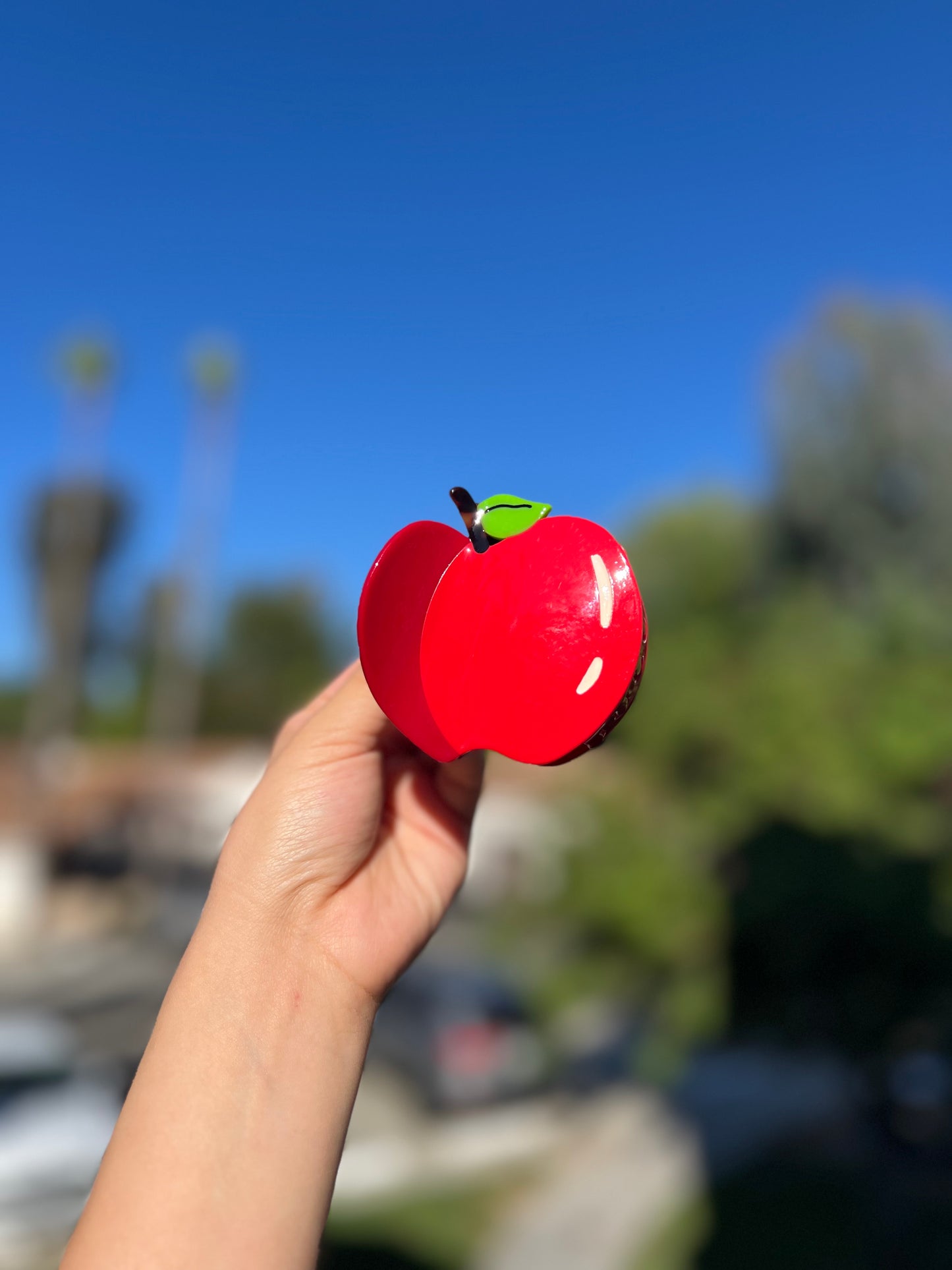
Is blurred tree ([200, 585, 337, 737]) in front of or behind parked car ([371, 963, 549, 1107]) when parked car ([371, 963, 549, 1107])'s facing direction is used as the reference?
in front

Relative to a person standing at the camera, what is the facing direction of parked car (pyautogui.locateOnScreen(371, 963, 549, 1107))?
facing away from the viewer and to the left of the viewer

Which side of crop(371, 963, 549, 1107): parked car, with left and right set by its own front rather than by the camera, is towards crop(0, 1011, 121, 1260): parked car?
left
